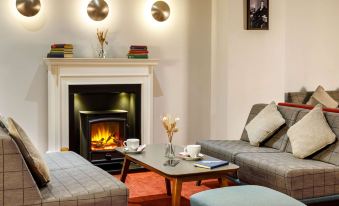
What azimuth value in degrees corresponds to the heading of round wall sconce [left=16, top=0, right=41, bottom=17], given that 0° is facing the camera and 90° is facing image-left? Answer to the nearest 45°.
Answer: approximately 0°

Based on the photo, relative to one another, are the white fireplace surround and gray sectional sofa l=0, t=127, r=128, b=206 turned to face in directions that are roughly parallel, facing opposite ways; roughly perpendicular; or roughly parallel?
roughly perpendicular

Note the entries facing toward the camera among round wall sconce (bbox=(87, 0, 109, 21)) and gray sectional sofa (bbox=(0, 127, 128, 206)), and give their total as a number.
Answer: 1

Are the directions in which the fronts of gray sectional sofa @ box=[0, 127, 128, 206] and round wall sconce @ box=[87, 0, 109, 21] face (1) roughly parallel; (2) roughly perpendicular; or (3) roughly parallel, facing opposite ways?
roughly perpendicular

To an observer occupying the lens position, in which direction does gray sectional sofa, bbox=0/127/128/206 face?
facing to the right of the viewer

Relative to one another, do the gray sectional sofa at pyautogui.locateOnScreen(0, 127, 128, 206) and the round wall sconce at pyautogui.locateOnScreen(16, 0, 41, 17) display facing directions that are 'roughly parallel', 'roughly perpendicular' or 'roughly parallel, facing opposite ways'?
roughly perpendicular

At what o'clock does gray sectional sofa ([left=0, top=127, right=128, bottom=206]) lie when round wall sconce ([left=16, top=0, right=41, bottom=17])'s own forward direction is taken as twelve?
The gray sectional sofa is roughly at 12 o'clock from the round wall sconce.
